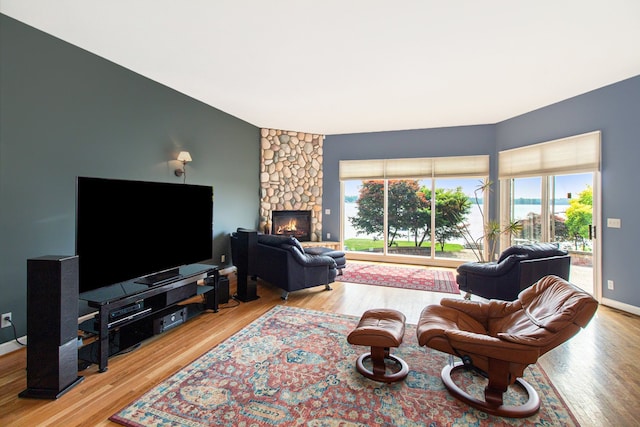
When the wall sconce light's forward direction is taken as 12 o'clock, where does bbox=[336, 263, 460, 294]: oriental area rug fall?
The oriental area rug is roughly at 11 o'clock from the wall sconce light.

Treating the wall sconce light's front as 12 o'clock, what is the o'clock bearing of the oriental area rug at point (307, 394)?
The oriental area rug is roughly at 1 o'clock from the wall sconce light.

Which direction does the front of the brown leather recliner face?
to the viewer's left

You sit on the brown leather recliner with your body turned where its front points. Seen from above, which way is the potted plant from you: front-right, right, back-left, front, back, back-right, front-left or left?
right

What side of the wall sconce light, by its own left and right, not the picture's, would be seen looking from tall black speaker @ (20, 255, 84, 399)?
right

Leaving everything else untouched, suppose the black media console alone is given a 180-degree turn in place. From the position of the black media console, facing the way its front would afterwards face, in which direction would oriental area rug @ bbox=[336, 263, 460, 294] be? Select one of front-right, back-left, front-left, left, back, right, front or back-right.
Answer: back-right

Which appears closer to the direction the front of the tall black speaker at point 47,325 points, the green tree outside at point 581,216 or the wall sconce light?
the green tree outside

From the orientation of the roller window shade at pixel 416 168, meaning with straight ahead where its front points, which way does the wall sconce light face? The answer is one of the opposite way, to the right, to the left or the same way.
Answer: to the left

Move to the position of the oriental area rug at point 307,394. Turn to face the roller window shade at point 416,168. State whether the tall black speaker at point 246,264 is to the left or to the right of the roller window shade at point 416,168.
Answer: left

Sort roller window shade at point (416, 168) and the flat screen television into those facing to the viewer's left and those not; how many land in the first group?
0

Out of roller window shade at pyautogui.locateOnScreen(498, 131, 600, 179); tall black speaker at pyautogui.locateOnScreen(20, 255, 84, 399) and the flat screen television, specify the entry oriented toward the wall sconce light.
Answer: the roller window shade

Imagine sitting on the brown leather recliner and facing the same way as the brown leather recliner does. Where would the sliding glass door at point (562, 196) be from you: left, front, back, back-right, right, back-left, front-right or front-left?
right

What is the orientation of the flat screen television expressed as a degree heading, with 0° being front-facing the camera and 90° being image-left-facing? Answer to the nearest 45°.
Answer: approximately 315°

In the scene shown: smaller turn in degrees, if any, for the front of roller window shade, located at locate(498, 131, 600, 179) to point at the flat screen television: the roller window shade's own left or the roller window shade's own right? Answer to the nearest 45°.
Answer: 0° — it already faces it

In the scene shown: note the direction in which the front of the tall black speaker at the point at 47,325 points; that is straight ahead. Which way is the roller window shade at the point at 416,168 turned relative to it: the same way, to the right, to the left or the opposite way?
to the right

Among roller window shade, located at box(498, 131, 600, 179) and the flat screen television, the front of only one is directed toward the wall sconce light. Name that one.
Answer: the roller window shade
